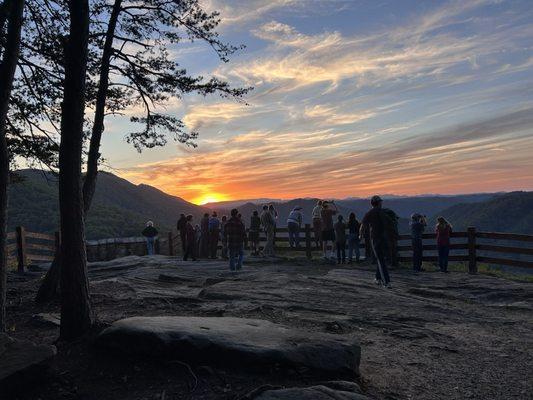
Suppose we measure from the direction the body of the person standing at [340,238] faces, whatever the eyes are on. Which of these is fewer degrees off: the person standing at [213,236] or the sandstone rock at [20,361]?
the person standing

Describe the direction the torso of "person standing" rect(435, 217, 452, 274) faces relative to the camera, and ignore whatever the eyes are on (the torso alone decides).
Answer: away from the camera

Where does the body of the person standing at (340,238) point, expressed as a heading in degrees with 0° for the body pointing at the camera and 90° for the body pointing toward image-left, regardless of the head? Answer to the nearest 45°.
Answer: approximately 180°

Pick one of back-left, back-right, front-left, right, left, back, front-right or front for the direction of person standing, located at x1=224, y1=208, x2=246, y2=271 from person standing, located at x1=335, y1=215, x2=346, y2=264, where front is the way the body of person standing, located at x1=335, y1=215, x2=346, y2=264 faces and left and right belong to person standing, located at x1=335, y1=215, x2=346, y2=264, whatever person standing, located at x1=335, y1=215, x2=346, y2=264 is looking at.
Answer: back-left

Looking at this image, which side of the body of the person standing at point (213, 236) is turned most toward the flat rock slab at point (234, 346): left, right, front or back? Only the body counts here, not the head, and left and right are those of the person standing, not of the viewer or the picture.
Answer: back

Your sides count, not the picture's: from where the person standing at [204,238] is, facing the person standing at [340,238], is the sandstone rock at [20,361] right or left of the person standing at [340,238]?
right

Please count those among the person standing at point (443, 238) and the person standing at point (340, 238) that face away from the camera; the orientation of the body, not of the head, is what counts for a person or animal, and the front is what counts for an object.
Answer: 2

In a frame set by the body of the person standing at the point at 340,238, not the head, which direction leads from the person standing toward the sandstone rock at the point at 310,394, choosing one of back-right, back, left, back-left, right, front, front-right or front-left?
back

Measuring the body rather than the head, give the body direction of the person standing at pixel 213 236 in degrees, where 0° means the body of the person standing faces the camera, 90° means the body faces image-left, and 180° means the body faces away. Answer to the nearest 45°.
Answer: approximately 180°
